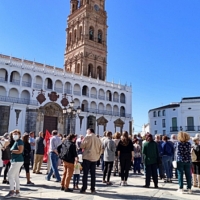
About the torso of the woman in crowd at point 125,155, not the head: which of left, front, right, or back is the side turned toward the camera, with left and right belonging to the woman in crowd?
back

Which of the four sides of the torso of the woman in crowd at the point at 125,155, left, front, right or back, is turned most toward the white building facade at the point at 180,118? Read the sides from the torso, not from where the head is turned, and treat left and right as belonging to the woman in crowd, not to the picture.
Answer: front

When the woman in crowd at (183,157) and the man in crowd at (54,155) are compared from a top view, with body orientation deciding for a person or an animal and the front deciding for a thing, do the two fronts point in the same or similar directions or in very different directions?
same or similar directions

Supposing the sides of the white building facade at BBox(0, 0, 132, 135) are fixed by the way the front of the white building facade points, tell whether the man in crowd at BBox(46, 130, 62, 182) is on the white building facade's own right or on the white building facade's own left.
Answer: on the white building facade's own right

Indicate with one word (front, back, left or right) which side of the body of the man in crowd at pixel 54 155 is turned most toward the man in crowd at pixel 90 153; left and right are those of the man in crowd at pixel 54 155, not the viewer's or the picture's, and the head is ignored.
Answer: right

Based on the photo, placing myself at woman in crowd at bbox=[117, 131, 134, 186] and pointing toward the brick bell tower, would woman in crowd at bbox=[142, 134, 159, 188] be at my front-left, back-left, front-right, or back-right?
back-right

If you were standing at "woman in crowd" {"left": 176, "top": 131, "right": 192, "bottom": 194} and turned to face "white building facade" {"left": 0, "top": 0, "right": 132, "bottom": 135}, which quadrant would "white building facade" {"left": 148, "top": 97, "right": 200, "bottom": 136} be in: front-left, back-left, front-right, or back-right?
front-right

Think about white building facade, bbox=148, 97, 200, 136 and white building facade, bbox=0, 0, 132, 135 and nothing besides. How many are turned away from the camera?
0

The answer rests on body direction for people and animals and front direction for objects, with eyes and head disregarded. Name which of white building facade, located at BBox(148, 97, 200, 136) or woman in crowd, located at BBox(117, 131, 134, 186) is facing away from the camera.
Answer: the woman in crowd

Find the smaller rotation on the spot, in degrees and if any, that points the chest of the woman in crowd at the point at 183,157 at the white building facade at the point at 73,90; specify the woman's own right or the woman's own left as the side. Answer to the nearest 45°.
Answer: approximately 45° to the woman's own left

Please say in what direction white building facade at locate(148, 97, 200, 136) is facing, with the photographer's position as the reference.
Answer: facing the viewer and to the left of the viewer

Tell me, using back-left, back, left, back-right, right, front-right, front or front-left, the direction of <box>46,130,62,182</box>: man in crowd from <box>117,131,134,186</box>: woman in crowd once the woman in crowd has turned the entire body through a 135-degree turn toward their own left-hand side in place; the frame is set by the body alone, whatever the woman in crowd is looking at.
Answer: front-right

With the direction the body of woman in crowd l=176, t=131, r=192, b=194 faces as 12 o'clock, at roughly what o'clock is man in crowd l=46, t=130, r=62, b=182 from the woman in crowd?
The man in crowd is roughly at 9 o'clock from the woman in crowd.

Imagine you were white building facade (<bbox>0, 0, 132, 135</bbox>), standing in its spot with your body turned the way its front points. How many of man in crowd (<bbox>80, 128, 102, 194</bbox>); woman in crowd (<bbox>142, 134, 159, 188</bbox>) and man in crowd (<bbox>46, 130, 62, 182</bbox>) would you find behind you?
0

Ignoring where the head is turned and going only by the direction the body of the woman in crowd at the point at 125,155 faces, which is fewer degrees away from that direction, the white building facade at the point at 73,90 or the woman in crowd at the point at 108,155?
the white building facade

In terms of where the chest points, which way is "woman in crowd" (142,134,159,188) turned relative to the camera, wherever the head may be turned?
away from the camera

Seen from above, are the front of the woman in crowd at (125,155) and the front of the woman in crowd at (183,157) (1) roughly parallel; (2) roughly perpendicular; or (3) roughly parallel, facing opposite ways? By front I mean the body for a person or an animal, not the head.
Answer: roughly parallel

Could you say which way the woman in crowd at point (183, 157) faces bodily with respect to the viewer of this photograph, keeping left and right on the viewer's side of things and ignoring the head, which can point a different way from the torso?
facing away from the viewer
